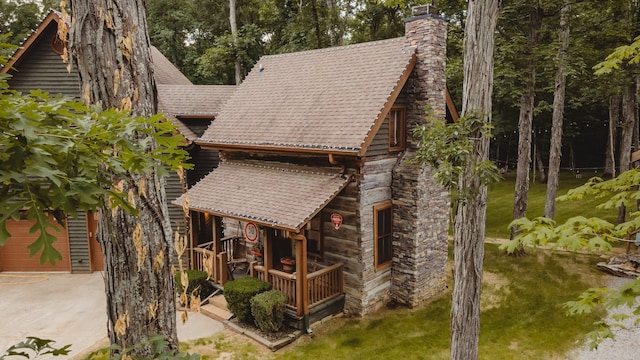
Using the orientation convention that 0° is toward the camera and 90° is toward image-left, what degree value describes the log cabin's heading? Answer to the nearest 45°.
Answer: approximately 45°

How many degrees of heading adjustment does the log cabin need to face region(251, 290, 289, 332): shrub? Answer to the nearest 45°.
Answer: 0° — it already faces it
